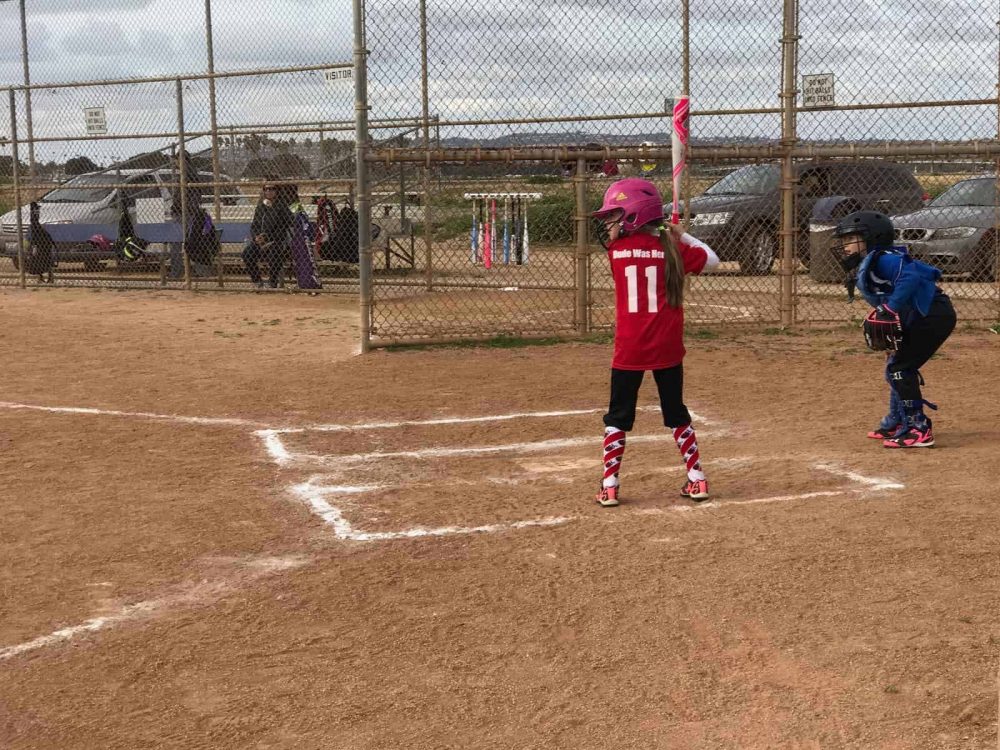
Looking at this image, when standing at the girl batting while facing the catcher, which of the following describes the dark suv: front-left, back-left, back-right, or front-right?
front-left

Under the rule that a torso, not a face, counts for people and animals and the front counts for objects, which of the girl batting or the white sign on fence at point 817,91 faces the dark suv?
the girl batting

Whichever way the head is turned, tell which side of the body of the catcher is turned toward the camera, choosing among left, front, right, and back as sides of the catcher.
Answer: left

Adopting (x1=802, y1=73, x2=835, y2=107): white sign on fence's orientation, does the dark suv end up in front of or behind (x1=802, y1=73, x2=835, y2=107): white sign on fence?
behind

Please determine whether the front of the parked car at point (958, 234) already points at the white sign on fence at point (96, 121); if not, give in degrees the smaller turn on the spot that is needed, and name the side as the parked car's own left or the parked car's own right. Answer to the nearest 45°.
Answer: approximately 45° to the parked car's own right

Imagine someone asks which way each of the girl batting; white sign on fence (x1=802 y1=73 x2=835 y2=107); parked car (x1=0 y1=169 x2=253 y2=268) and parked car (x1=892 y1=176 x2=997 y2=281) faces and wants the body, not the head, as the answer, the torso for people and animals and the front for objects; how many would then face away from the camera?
1

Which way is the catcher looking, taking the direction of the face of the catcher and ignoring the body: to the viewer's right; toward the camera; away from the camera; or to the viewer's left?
to the viewer's left

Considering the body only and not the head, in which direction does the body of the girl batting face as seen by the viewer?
away from the camera

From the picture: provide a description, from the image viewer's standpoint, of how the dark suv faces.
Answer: facing the viewer and to the left of the viewer

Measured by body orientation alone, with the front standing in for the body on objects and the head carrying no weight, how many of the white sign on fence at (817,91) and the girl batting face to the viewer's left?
0

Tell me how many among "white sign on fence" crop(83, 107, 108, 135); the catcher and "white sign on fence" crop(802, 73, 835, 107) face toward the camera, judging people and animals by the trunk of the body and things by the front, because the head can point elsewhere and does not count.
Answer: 2

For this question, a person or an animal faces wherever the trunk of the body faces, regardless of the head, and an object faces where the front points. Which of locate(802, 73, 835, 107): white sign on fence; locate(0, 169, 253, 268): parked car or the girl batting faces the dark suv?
the girl batting

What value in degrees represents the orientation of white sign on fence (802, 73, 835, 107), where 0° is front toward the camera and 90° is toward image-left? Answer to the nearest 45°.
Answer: approximately 0°

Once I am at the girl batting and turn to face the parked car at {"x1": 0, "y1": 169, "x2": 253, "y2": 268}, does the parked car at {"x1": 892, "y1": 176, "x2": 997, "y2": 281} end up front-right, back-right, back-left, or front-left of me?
front-right

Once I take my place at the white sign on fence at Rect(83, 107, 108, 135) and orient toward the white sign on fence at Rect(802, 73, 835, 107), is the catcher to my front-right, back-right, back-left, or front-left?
front-right

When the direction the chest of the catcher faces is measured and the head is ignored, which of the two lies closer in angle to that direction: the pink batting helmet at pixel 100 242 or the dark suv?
the pink batting helmet
